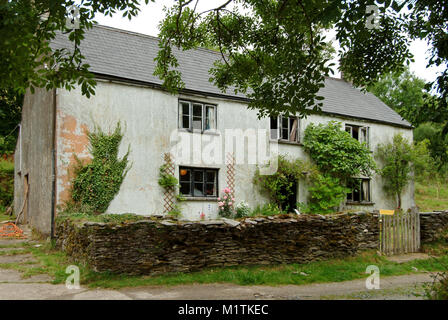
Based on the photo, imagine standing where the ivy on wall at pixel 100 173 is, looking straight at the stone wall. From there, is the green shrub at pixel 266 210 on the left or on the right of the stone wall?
left

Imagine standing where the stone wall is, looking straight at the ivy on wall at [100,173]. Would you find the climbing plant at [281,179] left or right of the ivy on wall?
right

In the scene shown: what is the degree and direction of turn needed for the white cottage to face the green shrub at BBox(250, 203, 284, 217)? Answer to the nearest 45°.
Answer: approximately 45° to its left

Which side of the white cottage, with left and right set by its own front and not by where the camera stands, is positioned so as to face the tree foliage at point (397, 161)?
left

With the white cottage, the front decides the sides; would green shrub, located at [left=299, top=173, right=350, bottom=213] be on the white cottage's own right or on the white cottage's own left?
on the white cottage's own left

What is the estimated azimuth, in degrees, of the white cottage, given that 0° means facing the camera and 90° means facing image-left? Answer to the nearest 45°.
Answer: approximately 315°
